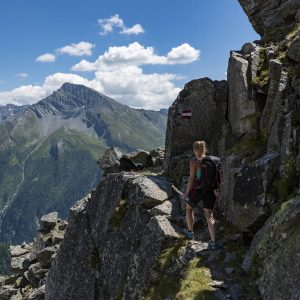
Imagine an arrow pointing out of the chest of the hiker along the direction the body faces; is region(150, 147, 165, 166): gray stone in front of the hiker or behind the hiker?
in front

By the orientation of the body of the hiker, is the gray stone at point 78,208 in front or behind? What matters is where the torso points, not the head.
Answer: in front

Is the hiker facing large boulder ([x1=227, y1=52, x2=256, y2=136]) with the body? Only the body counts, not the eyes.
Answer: no

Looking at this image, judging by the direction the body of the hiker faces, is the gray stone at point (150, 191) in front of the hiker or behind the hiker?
in front

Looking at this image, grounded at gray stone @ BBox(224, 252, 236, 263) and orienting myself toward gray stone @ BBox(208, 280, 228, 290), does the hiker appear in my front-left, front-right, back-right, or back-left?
back-right

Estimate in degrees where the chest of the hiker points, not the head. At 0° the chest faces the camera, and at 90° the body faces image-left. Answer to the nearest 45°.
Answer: approximately 135°

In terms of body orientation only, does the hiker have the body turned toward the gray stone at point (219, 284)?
no
